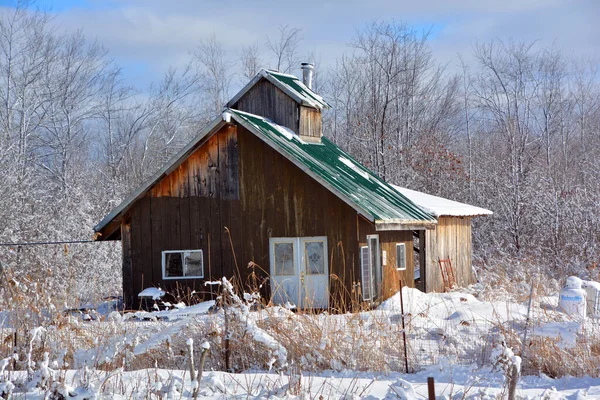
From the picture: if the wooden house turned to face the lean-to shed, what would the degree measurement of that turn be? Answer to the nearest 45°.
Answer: approximately 135° to its left

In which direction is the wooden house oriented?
toward the camera
